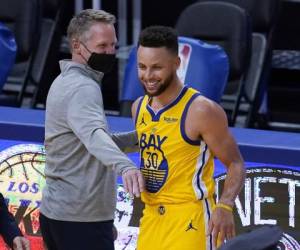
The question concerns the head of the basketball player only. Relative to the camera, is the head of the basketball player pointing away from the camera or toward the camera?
toward the camera

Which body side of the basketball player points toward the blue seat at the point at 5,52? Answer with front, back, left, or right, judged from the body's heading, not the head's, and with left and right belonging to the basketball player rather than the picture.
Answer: right

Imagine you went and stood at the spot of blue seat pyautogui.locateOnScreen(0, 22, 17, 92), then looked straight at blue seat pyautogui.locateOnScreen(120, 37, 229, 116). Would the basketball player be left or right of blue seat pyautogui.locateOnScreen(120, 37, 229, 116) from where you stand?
right

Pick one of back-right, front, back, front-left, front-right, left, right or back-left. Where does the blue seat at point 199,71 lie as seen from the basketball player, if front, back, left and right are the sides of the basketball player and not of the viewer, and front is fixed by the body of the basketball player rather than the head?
back-right

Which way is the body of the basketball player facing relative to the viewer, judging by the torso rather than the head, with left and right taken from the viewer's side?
facing the viewer and to the left of the viewer
